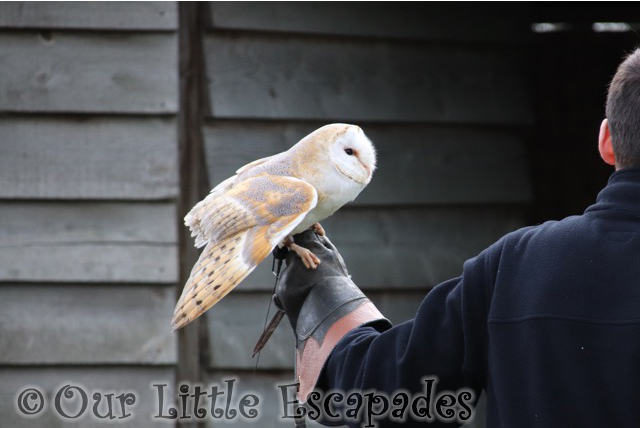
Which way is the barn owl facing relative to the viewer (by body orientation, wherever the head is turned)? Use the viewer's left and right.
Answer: facing to the right of the viewer
